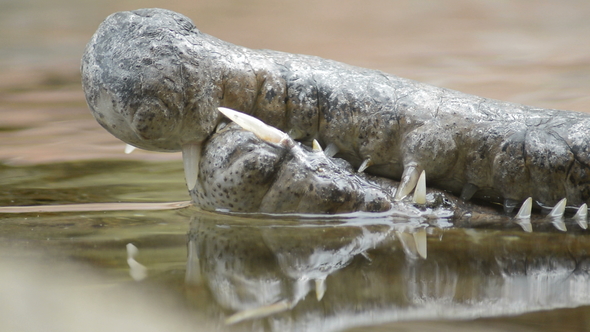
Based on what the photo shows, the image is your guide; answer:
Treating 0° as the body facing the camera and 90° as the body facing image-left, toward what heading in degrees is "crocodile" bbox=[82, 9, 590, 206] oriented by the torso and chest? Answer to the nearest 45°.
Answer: approximately 90°
